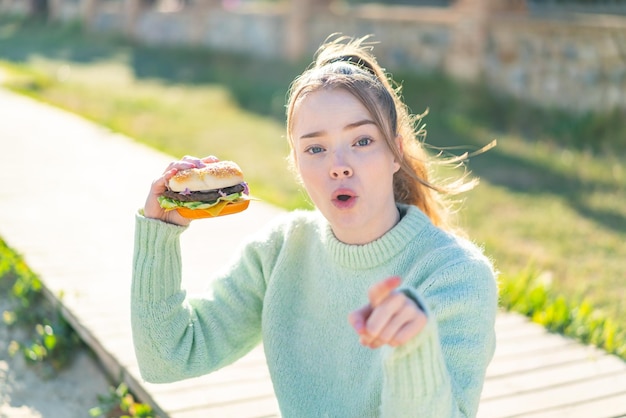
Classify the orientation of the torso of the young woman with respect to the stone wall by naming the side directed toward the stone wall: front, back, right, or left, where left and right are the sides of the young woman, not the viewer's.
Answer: back

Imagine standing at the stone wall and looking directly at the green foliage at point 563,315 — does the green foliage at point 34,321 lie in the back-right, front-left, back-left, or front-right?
front-right

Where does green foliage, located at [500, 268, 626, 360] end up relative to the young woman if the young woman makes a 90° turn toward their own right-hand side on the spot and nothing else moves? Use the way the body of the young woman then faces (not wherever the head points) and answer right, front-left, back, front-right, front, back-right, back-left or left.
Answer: back-right

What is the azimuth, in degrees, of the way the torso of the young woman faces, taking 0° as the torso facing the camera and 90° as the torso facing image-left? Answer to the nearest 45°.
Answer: approximately 0°

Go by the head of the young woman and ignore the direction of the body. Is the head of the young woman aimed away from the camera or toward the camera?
toward the camera

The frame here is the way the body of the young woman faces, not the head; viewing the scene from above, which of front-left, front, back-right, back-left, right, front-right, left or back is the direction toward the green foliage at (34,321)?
back-right
